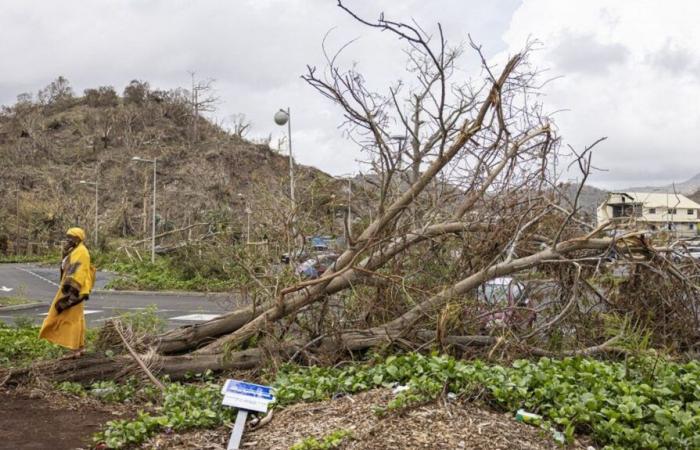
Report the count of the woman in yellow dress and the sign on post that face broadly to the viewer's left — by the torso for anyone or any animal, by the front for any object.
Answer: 1

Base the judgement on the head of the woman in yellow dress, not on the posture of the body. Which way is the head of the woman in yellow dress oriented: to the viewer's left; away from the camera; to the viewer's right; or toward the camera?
to the viewer's left

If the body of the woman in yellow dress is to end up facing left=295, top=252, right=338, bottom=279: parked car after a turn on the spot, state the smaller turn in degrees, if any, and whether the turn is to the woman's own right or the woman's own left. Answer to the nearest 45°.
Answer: approximately 180°

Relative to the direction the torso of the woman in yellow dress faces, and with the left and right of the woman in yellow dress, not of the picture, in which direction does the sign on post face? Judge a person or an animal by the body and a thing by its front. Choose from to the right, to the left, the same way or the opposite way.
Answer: to the left

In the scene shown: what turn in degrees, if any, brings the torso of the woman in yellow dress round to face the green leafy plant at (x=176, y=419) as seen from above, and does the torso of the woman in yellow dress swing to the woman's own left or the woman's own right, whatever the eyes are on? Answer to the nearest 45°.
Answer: approximately 90° to the woman's own left

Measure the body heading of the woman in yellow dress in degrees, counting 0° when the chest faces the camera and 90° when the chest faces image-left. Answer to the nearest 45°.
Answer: approximately 90°

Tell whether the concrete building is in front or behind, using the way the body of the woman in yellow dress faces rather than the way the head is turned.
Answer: behind

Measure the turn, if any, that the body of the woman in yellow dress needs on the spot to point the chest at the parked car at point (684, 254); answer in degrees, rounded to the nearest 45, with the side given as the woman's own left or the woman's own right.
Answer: approximately 180°
